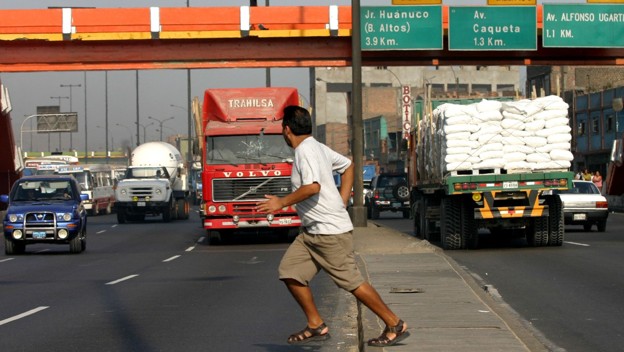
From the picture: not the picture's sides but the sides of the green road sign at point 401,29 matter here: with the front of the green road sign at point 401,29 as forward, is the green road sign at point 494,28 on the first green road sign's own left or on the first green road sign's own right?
on the first green road sign's own left

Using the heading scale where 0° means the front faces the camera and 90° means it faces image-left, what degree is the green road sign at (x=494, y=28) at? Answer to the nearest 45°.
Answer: approximately 0°

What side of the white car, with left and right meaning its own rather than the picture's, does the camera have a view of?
back

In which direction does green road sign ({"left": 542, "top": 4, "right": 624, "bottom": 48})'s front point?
toward the camera

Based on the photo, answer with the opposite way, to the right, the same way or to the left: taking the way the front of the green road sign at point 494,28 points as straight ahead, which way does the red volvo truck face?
the same way

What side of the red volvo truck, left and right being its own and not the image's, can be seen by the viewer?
front

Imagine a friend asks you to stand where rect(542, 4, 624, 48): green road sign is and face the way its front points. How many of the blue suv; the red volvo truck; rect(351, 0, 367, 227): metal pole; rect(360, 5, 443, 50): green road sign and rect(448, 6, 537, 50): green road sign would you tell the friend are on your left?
0

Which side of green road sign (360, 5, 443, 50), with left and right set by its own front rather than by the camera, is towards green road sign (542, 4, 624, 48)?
left

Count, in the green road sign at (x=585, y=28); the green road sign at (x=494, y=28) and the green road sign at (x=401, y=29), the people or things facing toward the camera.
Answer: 3
